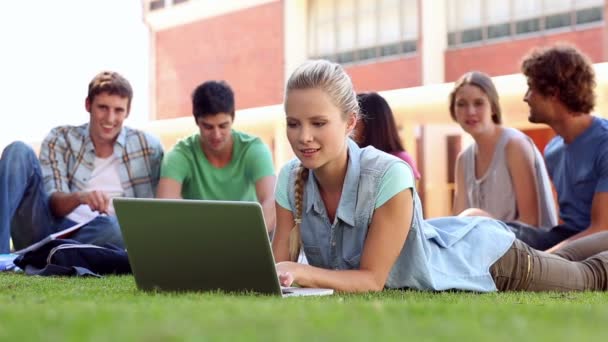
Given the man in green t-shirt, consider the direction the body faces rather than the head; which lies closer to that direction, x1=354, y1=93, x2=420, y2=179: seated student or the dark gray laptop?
the dark gray laptop

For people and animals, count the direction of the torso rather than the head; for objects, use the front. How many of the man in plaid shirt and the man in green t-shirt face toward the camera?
2

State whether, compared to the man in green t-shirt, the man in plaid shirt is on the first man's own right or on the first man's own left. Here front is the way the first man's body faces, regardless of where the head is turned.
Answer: on the first man's own right

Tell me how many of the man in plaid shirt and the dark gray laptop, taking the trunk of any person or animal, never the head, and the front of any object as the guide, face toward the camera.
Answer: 1

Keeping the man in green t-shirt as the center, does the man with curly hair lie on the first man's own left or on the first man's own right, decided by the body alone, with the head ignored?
on the first man's own left

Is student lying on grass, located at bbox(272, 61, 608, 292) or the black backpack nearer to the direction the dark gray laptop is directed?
the student lying on grass

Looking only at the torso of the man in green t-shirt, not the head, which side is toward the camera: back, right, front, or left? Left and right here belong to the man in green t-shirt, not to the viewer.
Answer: front

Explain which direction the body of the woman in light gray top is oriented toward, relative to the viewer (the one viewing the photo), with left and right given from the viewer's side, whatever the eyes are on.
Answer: facing the viewer and to the left of the viewer

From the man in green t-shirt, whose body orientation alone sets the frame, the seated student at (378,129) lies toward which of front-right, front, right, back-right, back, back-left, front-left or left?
front-left

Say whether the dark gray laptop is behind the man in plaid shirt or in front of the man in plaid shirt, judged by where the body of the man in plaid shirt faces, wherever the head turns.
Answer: in front

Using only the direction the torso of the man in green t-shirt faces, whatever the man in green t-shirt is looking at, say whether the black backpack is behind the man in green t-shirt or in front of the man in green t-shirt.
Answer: in front

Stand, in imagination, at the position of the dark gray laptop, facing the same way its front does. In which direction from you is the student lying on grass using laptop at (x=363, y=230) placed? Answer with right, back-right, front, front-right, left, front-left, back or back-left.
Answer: front

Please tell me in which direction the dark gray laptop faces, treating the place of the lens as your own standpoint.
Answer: facing away from the viewer and to the right of the viewer

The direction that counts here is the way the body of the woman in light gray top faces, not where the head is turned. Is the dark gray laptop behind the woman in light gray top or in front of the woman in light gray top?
in front

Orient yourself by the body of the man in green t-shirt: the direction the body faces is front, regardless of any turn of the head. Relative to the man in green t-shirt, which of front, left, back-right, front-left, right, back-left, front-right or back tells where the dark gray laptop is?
front
